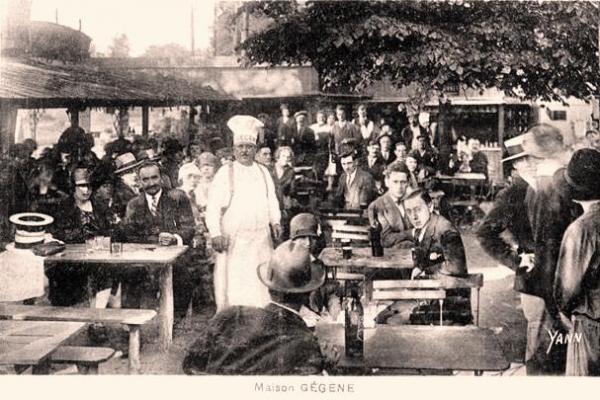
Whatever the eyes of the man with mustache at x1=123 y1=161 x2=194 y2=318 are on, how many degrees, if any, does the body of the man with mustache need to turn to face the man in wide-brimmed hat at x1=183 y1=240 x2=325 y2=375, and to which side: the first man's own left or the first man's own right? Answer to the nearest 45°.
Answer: approximately 45° to the first man's own left

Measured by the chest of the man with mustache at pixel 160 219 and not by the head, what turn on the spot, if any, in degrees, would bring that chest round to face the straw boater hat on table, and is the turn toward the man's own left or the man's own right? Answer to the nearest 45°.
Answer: approximately 90° to the man's own right

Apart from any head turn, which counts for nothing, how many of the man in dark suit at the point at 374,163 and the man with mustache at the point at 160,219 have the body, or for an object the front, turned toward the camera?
2

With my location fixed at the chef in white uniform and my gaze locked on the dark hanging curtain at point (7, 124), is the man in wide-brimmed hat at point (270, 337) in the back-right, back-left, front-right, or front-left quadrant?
back-left

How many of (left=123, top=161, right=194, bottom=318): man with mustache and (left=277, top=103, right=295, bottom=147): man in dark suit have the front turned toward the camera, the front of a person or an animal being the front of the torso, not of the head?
2

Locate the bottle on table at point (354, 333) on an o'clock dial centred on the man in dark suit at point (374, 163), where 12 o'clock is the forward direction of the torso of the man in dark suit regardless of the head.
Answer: The bottle on table is roughly at 12 o'clock from the man in dark suit.

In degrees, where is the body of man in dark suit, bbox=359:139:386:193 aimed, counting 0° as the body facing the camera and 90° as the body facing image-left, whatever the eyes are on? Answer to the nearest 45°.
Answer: approximately 0°

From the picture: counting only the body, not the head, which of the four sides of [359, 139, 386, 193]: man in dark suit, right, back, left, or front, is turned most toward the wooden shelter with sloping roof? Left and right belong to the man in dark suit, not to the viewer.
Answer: right

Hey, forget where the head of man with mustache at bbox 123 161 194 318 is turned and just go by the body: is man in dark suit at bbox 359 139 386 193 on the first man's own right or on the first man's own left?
on the first man's own left
